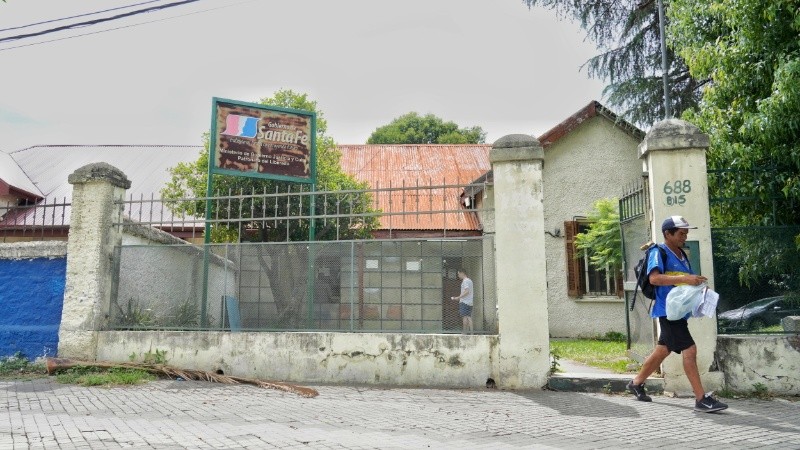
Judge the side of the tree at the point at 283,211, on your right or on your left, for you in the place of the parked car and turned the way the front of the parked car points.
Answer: on your right

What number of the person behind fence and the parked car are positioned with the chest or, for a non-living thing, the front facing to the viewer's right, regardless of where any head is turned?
0

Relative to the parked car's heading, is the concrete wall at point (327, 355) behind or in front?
in front

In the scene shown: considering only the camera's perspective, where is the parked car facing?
facing the viewer and to the left of the viewer

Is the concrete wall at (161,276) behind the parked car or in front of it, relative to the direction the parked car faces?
in front

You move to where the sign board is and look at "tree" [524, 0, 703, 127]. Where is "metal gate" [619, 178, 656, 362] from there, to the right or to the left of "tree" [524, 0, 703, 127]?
right

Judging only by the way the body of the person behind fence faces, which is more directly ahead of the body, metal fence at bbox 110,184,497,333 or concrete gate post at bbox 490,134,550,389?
the metal fence

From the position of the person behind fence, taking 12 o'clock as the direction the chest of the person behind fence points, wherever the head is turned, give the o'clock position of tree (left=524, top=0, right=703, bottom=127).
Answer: The tree is roughly at 4 o'clock from the person behind fence.

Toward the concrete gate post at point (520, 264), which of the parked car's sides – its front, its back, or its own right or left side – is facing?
front

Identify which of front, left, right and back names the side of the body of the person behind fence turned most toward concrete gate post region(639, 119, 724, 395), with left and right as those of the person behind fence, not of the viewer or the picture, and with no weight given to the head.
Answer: back
